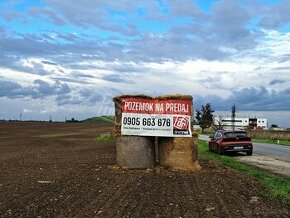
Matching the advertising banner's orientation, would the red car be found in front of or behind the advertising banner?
behind

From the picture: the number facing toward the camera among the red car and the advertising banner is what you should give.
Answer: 1

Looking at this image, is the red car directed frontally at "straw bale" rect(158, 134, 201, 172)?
no

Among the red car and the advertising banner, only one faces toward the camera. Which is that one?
the advertising banner

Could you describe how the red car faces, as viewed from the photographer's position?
facing away from the viewer and to the left of the viewer

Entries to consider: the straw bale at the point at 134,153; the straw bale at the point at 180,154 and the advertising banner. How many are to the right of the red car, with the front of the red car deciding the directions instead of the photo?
0

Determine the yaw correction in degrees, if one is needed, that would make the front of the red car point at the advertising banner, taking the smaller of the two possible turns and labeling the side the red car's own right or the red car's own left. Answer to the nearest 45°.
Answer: approximately 135° to the red car's own left

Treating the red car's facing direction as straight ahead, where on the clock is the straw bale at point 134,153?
The straw bale is roughly at 8 o'clock from the red car.
